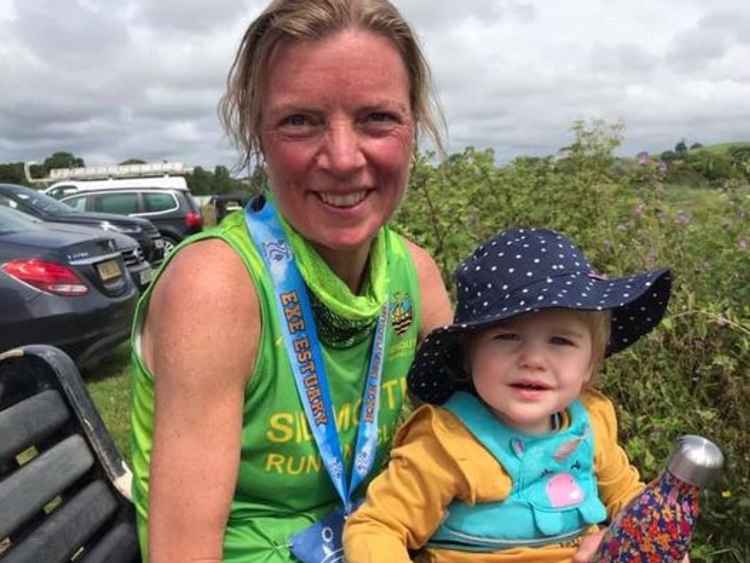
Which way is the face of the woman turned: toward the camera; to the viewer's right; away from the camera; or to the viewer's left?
toward the camera

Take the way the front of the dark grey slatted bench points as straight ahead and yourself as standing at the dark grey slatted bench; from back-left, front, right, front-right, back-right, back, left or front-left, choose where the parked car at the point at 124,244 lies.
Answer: back-left

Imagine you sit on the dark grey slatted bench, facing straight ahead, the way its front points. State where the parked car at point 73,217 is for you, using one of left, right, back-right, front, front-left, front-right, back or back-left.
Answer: back-left

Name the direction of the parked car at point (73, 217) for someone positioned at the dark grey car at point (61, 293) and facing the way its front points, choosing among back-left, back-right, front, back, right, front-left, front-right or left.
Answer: front-right

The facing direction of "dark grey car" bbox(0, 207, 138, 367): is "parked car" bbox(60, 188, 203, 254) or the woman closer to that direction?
the parked car

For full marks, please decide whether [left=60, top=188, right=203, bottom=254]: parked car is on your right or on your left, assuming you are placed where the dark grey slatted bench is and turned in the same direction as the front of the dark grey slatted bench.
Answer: on your left

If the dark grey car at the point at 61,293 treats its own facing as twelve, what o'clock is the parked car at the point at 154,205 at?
The parked car is roughly at 2 o'clock from the dark grey car.

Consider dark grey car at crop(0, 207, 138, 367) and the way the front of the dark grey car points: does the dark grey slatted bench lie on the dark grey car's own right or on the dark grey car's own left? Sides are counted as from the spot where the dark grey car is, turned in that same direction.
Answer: on the dark grey car's own left

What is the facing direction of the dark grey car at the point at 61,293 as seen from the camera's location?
facing away from the viewer and to the left of the viewer

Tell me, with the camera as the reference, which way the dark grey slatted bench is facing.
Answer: facing the viewer and to the right of the viewer

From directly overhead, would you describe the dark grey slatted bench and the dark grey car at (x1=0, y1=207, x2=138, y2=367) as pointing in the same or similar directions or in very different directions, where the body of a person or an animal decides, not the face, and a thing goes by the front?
very different directions
